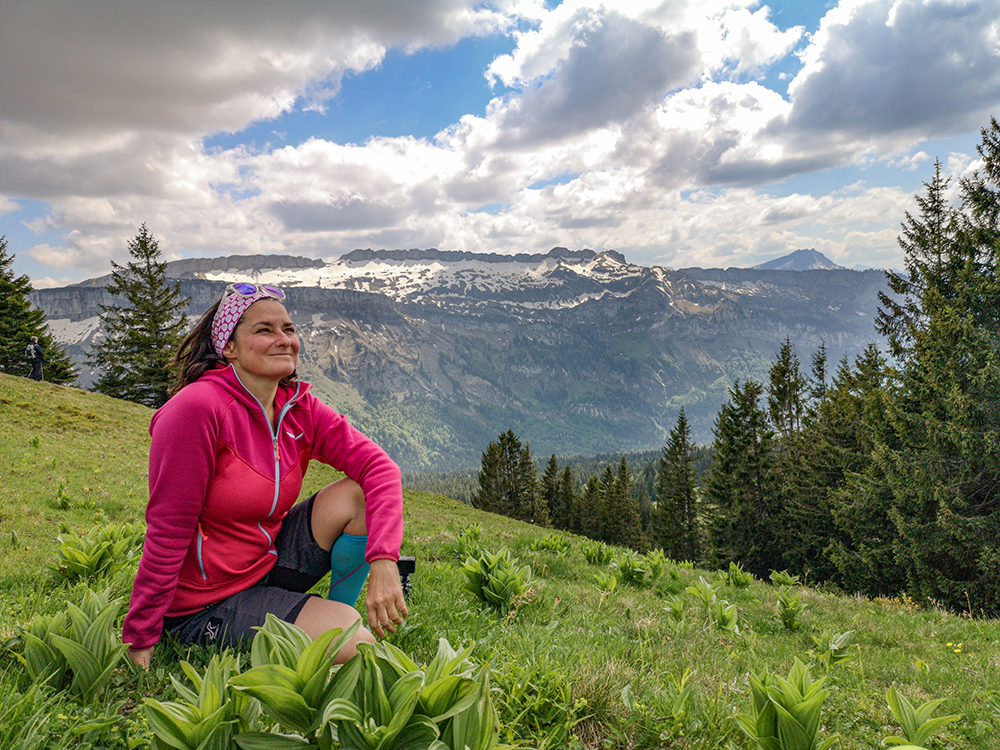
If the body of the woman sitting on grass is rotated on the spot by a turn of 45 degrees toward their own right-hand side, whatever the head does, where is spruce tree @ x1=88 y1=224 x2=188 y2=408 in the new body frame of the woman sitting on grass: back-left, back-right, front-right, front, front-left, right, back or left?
back

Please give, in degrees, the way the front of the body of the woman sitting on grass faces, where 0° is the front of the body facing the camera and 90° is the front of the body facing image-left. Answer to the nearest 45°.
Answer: approximately 315°

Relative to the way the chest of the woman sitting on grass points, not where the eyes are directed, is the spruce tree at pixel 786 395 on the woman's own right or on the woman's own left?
on the woman's own left

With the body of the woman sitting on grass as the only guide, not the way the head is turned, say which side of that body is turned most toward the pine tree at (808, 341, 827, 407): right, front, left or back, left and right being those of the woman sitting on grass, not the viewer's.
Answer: left

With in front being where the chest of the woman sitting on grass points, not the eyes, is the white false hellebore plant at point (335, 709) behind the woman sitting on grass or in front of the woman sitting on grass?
in front

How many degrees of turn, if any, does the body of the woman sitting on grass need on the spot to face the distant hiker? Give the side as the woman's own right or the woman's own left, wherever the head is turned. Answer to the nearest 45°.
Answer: approximately 135° to the woman's own left

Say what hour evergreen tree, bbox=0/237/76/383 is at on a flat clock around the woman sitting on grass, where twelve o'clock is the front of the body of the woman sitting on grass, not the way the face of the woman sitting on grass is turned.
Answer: The evergreen tree is roughly at 7 o'clock from the woman sitting on grass.
